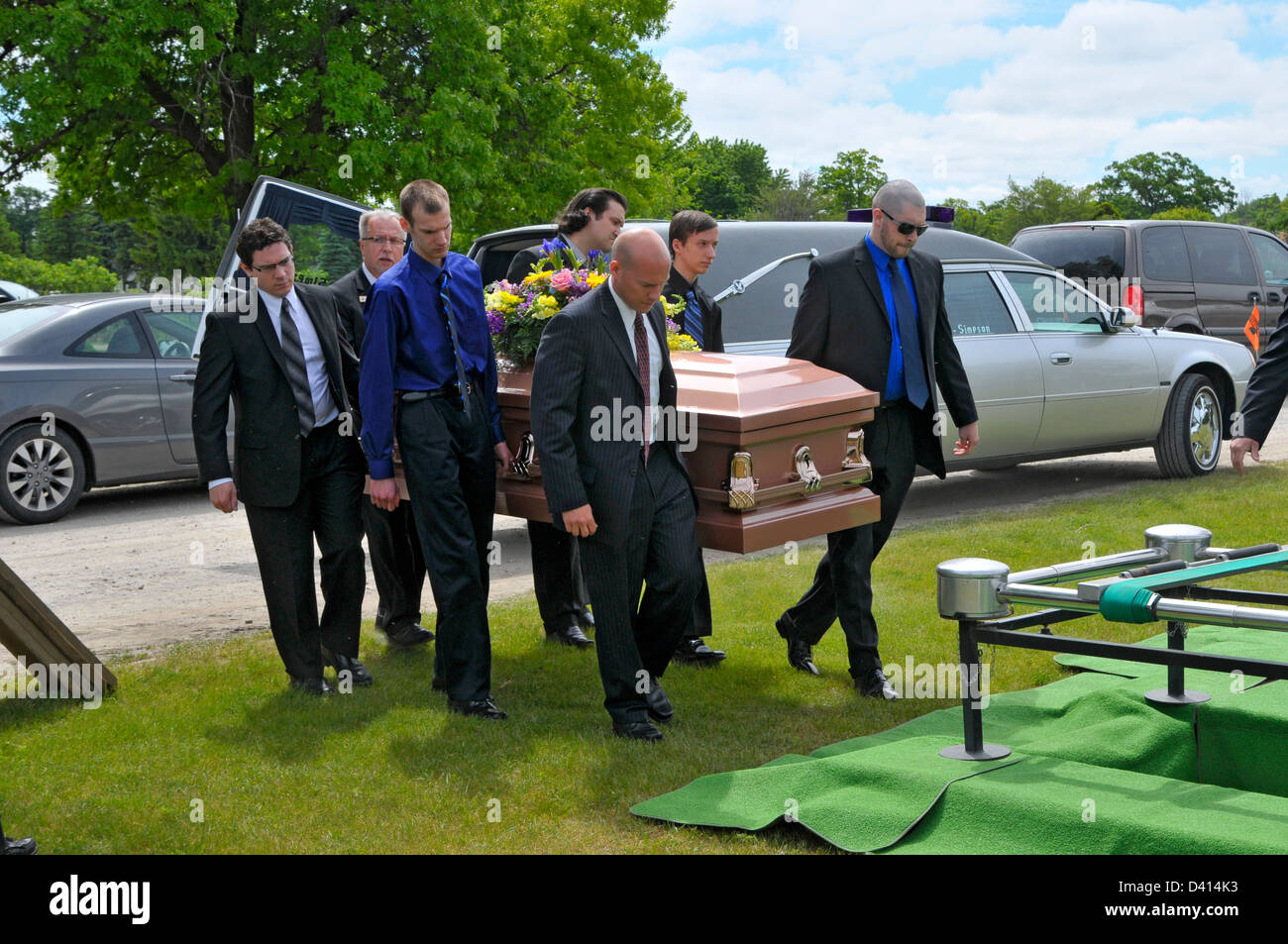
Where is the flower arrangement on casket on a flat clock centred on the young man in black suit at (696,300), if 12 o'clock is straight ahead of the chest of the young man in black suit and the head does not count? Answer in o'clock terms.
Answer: The flower arrangement on casket is roughly at 3 o'clock from the young man in black suit.

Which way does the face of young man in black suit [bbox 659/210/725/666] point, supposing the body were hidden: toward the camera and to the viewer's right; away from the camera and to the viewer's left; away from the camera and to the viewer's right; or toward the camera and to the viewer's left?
toward the camera and to the viewer's right

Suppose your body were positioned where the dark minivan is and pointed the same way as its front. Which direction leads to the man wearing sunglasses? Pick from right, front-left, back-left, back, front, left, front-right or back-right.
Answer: back-right

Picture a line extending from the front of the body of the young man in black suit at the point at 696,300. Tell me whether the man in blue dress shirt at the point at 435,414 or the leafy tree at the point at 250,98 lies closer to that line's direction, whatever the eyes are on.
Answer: the man in blue dress shirt

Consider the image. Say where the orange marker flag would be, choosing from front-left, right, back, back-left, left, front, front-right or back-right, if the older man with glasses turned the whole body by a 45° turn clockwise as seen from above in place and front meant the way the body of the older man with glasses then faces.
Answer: back-left

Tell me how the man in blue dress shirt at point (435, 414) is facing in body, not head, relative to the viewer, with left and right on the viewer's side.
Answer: facing the viewer and to the right of the viewer

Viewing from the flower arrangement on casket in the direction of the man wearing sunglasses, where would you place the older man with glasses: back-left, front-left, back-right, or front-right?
back-left

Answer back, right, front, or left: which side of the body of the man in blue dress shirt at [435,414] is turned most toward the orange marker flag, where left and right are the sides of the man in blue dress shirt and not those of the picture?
left
